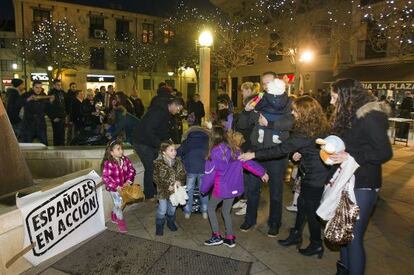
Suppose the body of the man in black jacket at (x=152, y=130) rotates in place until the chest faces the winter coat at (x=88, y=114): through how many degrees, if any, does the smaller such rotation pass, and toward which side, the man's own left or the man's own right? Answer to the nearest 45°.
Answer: approximately 90° to the man's own left

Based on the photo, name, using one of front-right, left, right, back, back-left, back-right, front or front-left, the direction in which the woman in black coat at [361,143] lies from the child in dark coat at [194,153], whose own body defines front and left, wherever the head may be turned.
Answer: back-right

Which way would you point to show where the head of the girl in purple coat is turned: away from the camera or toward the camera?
away from the camera

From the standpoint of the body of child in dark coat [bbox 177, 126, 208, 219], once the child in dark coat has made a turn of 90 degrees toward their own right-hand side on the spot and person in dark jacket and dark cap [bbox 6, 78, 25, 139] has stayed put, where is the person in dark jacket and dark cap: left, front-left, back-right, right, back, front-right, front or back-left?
back-left

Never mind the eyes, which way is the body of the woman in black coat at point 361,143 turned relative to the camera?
to the viewer's left

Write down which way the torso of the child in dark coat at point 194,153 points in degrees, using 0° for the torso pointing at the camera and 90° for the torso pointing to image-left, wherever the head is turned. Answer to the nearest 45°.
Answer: approximately 180°

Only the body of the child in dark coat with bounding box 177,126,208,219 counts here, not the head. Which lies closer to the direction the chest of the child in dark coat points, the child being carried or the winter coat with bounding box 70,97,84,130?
the winter coat

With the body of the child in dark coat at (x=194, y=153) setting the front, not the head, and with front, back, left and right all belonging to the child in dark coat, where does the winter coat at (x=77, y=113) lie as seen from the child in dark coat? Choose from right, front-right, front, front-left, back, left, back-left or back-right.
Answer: front-left

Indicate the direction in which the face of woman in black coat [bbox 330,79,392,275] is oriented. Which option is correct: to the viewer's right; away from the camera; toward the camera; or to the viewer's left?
to the viewer's left

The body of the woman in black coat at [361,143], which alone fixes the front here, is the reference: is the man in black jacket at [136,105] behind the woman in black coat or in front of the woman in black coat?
in front

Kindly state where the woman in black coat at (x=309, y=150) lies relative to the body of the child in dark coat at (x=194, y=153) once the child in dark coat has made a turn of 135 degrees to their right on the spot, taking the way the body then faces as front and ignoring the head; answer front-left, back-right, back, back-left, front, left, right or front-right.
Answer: front

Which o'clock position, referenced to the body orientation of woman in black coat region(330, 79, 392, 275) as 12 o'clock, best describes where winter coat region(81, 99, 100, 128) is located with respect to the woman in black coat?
The winter coat is roughly at 1 o'clock from the woman in black coat.
